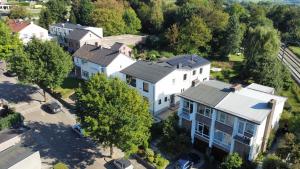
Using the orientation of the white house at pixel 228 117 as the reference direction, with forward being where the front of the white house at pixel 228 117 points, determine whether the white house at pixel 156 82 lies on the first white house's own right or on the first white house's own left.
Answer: on the first white house's own right

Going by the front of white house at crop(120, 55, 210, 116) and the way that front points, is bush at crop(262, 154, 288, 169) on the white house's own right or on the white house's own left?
on the white house's own left

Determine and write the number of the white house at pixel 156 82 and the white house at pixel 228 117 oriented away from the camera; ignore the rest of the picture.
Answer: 0

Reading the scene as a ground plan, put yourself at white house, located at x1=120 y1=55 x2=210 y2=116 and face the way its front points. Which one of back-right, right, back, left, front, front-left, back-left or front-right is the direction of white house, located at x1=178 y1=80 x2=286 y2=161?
left

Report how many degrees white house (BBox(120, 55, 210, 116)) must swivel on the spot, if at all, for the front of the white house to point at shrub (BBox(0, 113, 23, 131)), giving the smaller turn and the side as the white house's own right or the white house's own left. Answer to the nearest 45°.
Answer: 0° — it already faces it

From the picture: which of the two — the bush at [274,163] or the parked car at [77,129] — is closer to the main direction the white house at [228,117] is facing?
the parked car

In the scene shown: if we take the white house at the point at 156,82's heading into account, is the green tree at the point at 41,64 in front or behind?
in front

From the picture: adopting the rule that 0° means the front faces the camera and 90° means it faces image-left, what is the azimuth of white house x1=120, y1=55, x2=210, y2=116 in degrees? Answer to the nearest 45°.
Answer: approximately 45°

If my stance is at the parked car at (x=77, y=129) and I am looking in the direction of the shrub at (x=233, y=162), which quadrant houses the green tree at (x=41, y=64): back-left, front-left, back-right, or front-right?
back-left

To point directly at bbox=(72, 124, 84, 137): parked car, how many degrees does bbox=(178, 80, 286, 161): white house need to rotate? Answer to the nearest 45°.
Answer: approximately 45° to its right

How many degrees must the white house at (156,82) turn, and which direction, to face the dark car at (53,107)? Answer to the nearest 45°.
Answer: approximately 45° to its right

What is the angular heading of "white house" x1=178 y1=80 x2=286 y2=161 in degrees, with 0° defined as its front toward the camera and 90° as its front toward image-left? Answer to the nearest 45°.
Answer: approximately 45°

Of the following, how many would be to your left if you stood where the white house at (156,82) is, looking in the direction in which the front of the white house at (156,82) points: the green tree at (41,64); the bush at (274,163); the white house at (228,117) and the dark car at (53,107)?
2
